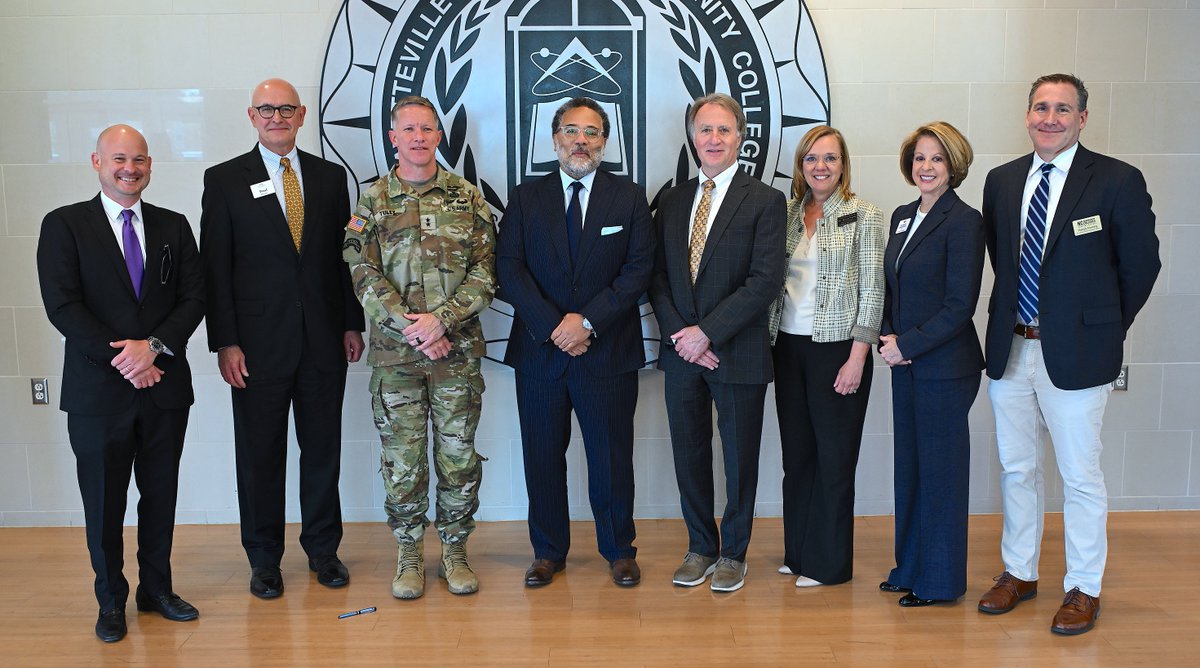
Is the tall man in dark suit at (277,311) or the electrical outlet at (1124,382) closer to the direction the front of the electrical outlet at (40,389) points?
the tall man in dark suit

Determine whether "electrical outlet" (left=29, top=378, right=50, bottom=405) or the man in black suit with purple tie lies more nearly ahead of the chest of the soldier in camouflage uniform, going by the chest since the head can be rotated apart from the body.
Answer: the man in black suit with purple tie

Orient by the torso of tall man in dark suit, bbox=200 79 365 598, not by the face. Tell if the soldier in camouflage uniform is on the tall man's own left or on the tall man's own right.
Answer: on the tall man's own left

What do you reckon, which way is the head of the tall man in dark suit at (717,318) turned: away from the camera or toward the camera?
toward the camera

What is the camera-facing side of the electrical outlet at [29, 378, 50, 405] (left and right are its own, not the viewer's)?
front

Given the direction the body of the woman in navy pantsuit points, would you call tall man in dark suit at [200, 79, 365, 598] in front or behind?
in front

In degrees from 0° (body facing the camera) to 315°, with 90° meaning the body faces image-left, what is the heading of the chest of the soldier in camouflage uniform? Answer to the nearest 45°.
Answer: approximately 0°

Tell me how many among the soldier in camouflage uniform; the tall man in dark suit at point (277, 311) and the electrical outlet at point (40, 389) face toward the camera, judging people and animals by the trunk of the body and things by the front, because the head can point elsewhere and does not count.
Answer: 3

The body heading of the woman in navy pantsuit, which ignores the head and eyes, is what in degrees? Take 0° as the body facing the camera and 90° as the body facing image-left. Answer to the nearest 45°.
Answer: approximately 45°

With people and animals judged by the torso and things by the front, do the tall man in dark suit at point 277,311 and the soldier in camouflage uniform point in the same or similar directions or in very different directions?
same or similar directions
